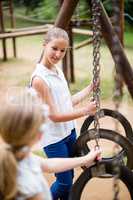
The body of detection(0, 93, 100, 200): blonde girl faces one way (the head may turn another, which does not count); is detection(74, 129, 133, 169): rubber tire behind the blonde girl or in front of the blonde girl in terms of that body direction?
in front

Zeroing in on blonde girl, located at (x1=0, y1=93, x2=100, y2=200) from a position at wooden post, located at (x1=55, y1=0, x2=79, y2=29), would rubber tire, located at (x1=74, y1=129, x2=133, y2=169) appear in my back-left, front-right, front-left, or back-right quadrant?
front-left

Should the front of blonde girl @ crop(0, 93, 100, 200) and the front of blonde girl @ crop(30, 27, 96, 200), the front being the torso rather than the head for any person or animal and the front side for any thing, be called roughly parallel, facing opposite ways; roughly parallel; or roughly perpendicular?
roughly perpendicular

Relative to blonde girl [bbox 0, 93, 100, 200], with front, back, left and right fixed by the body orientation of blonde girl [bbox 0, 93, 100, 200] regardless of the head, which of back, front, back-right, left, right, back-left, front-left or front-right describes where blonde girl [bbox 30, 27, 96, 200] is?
front-left

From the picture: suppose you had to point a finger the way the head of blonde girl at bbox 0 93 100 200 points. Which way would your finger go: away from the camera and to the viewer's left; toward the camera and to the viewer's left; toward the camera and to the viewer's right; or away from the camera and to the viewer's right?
away from the camera and to the viewer's right

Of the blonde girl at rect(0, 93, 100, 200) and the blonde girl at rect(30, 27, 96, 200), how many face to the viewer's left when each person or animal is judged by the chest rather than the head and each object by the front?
0

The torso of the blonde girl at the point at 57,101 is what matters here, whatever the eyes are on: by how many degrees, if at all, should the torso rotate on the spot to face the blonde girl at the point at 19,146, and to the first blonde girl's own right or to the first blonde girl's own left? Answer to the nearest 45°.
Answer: approximately 45° to the first blonde girl's own right

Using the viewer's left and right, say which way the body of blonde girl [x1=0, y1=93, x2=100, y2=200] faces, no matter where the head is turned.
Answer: facing away from the viewer and to the right of the viewer

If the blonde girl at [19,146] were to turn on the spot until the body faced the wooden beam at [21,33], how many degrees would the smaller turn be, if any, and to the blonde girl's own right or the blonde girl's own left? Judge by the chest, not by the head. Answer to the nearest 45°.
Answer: approximately 45° to the blonde girl's own left

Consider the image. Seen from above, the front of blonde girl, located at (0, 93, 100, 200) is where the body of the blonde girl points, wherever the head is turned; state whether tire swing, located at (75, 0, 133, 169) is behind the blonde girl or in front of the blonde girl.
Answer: in front
